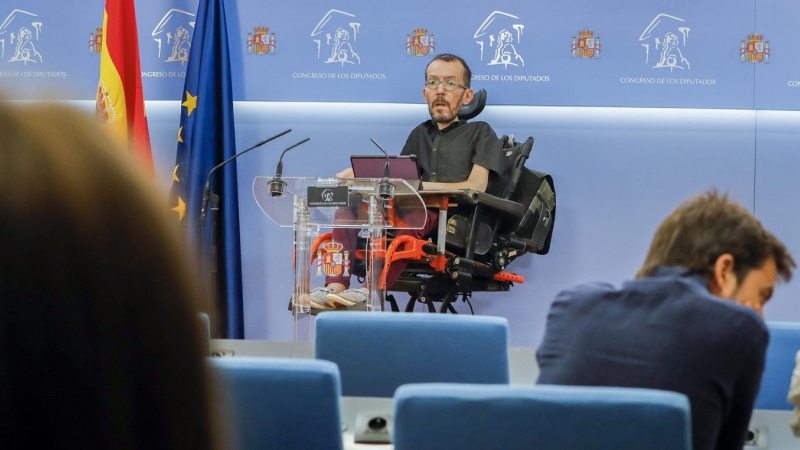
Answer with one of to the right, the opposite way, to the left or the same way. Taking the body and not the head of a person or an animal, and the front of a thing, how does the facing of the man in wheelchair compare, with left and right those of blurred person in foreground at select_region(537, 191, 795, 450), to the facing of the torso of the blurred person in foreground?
the opposite way

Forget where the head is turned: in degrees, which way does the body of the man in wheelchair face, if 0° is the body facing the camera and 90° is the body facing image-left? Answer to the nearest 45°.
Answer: approximately 45°

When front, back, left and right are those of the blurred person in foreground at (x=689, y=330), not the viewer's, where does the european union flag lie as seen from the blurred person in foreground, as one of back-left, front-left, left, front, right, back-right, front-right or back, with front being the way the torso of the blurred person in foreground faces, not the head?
left

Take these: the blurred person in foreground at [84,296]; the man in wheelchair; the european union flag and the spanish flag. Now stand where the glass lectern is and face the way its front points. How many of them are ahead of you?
1

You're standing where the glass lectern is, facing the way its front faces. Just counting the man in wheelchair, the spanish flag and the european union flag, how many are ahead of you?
0

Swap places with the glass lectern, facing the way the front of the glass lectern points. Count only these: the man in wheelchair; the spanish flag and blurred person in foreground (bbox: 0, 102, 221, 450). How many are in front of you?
1

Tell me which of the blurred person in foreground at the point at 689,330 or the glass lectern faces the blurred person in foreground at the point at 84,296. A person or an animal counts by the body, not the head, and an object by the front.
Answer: the glass lectern

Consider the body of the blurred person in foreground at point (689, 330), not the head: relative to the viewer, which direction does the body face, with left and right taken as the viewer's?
facing away from the viewer and to the right of the viewer

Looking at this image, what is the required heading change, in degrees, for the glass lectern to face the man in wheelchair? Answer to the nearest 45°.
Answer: approximately 135° to its left

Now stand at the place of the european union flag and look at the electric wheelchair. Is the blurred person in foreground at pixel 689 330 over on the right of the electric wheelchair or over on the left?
right

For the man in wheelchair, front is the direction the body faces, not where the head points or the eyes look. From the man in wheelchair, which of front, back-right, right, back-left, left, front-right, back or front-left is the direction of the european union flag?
front-right

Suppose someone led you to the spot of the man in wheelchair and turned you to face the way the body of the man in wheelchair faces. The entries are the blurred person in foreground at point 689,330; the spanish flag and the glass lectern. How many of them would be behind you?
0

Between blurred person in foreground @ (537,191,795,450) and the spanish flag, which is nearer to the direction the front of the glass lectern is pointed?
the blurred person in foreground

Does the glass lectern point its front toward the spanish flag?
no

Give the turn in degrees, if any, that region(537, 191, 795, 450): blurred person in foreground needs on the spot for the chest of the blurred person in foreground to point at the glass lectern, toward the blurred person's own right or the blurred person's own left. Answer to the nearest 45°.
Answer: approximately 90° to the blurred person's own left

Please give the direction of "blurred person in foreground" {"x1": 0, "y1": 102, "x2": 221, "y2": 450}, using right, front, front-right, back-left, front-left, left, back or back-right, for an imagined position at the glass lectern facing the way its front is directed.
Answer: front

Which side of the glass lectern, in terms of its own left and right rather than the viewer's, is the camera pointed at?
front

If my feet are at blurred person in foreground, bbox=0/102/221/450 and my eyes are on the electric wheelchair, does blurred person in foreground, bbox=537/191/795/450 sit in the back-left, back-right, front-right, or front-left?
front-right

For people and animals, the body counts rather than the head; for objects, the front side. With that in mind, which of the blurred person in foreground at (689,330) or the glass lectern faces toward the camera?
the glass lectern

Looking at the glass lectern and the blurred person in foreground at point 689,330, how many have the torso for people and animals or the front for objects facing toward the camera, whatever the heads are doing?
1
